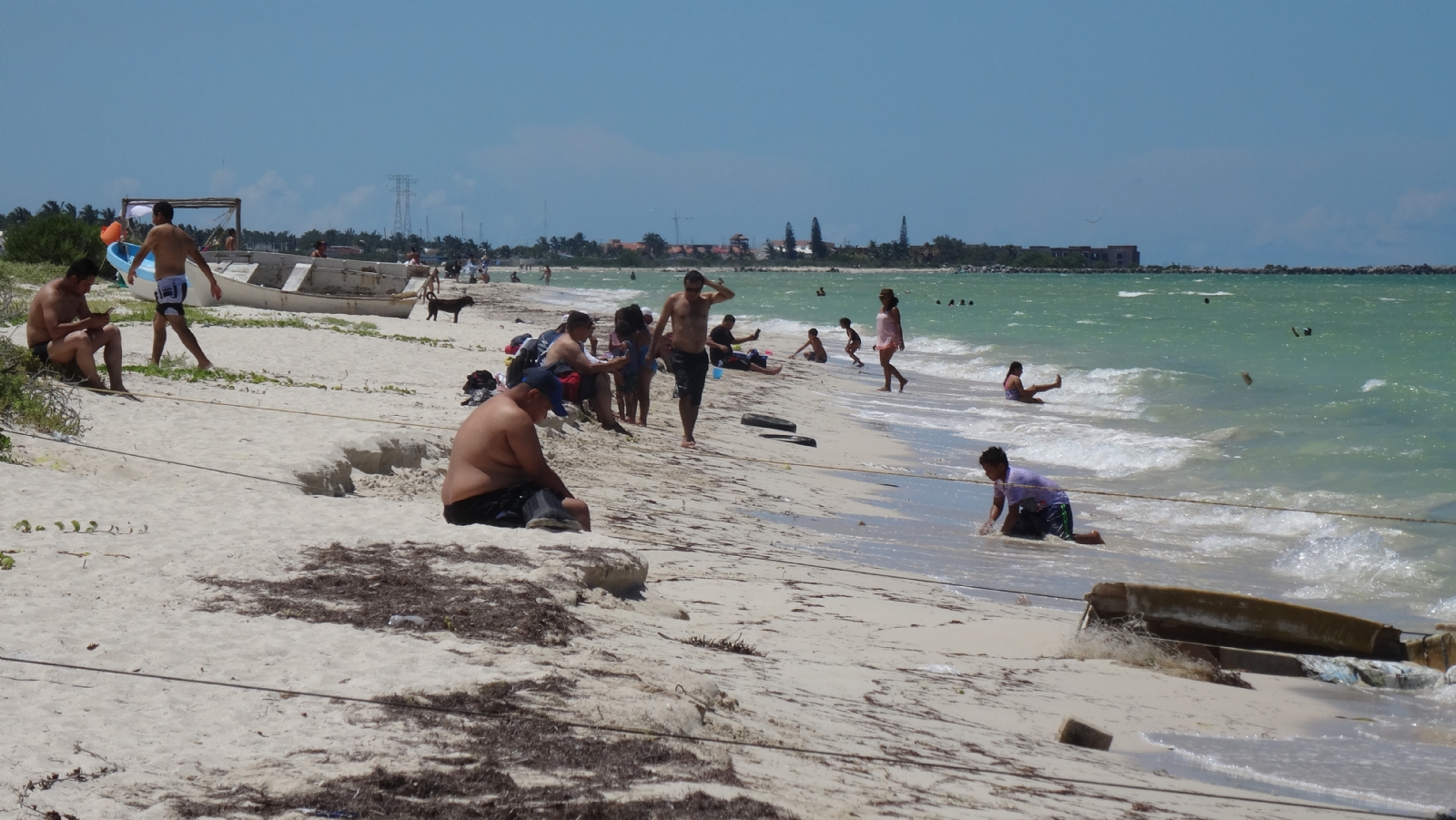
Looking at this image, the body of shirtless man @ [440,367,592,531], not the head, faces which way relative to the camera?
to the viewer's right

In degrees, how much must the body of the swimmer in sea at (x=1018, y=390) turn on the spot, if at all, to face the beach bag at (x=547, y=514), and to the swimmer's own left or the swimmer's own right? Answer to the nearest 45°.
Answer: approximately 90° to the swimmer's own right

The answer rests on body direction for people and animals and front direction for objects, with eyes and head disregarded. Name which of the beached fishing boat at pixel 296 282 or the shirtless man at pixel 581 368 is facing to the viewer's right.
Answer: the shirtless man

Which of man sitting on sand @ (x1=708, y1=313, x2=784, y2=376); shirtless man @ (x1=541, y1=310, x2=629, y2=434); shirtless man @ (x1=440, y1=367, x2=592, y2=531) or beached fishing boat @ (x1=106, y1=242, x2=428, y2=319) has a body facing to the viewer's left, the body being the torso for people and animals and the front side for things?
the beached fishing boat

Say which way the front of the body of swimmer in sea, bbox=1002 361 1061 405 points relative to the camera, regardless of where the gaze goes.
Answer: to the viewer's right

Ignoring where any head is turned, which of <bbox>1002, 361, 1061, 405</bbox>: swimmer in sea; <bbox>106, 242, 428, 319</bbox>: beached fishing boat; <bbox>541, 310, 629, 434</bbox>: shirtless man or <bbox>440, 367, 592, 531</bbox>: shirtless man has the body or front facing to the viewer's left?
the beached fishing boat

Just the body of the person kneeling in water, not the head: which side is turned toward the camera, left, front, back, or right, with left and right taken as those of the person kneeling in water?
left

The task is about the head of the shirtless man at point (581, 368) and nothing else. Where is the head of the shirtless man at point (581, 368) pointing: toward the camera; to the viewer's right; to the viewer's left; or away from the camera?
to the viewer's right

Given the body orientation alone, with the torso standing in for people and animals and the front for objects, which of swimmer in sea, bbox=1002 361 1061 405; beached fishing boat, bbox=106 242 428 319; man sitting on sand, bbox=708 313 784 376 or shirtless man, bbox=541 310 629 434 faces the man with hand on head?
the shirtless man

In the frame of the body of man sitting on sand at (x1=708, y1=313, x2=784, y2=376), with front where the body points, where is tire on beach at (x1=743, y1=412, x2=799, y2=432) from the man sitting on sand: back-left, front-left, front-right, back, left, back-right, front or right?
right

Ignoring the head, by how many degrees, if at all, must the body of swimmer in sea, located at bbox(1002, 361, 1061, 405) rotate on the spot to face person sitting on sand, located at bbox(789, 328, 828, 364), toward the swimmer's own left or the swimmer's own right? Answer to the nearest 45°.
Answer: approximately 135° to the swimmer's own left

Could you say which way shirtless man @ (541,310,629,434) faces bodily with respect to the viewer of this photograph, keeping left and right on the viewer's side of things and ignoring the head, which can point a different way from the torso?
facing to the right of the viewer

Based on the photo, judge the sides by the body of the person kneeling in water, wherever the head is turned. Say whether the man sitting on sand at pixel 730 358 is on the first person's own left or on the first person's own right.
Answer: on the first person's own right

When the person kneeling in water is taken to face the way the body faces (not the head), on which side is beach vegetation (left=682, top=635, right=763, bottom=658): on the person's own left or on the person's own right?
on the person's own left

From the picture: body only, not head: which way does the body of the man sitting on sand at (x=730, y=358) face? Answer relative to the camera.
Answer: to the viewer's right

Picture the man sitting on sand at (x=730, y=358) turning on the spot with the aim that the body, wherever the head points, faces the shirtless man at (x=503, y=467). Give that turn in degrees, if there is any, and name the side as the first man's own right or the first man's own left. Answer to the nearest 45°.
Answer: approximately 90° to the first man's own right

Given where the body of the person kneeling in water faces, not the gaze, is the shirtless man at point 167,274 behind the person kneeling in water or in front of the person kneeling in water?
in front
